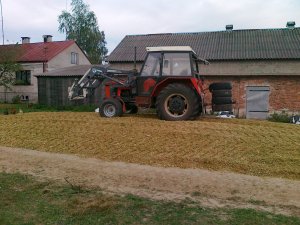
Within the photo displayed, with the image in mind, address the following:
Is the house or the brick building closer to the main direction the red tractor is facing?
the house

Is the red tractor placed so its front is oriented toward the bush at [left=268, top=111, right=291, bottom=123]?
no

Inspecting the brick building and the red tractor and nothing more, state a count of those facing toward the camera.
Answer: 1

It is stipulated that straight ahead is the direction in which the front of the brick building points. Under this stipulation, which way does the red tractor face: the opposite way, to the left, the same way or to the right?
to the right

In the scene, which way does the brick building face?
toward the camera

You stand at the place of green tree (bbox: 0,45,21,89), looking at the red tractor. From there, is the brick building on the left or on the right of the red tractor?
left

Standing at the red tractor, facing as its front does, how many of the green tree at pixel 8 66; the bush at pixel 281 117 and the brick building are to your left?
0

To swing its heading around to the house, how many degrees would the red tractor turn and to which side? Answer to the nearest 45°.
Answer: approximately 45° to its right

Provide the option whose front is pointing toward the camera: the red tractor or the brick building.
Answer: the brick building

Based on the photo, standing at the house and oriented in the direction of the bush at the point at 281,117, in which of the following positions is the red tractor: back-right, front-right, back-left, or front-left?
front-right

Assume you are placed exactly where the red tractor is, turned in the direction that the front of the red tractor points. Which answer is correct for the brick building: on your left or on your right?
on your right

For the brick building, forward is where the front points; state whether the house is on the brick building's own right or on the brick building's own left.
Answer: on the brick building's own right

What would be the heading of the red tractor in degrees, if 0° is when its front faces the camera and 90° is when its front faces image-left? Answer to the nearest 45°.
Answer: approximately 90°

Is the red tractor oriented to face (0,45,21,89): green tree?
no

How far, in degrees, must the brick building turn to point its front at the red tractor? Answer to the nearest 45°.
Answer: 0° — it already faces it

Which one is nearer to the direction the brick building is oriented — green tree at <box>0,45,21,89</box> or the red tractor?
the red tractor
